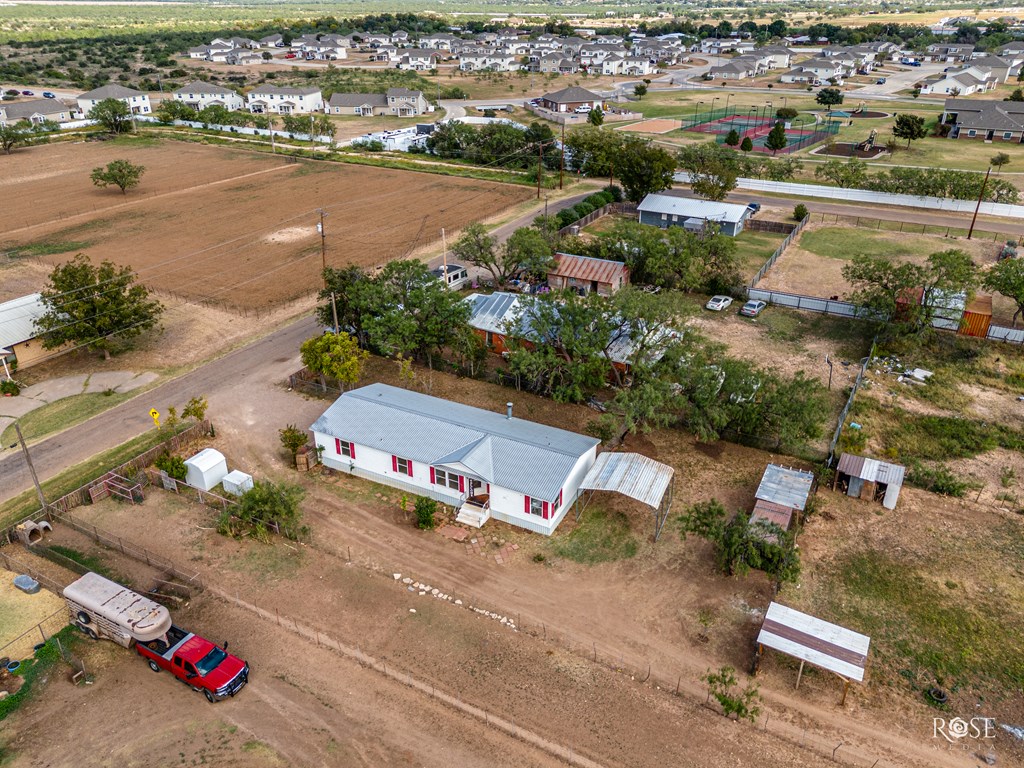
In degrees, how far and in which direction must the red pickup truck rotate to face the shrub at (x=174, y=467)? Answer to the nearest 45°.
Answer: approximately 135° to its left

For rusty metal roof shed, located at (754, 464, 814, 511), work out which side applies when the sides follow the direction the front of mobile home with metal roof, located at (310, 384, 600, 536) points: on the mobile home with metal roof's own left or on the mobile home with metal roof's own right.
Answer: on the mobile home with metal roof's own left

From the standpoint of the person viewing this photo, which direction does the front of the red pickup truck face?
facing the viewer and to the right of the viewer

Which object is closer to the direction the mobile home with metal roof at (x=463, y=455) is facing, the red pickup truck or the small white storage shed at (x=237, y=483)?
the red pickup truck

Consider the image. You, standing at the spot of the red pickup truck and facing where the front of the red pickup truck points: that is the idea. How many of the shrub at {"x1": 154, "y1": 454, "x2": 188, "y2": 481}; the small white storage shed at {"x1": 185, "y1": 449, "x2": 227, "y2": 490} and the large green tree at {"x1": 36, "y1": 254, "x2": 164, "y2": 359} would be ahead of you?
0

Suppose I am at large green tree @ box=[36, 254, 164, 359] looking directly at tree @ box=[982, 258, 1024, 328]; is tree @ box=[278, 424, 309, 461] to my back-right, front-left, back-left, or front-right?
front-right

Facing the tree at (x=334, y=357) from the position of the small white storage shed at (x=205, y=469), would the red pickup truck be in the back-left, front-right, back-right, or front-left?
back-right

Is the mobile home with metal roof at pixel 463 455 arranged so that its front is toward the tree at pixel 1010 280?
no

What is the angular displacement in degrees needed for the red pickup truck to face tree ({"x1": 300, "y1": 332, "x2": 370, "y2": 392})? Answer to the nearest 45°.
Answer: approximately 90° to its left

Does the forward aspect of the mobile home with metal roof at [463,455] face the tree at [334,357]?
no

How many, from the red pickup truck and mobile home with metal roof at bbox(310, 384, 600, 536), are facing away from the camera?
0

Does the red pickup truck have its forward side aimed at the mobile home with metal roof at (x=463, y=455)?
no

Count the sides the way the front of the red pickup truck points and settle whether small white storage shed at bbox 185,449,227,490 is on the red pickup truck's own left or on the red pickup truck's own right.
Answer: on the red pickup truck's own left

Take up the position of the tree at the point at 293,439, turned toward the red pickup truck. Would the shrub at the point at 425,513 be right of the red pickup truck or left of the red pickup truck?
left
